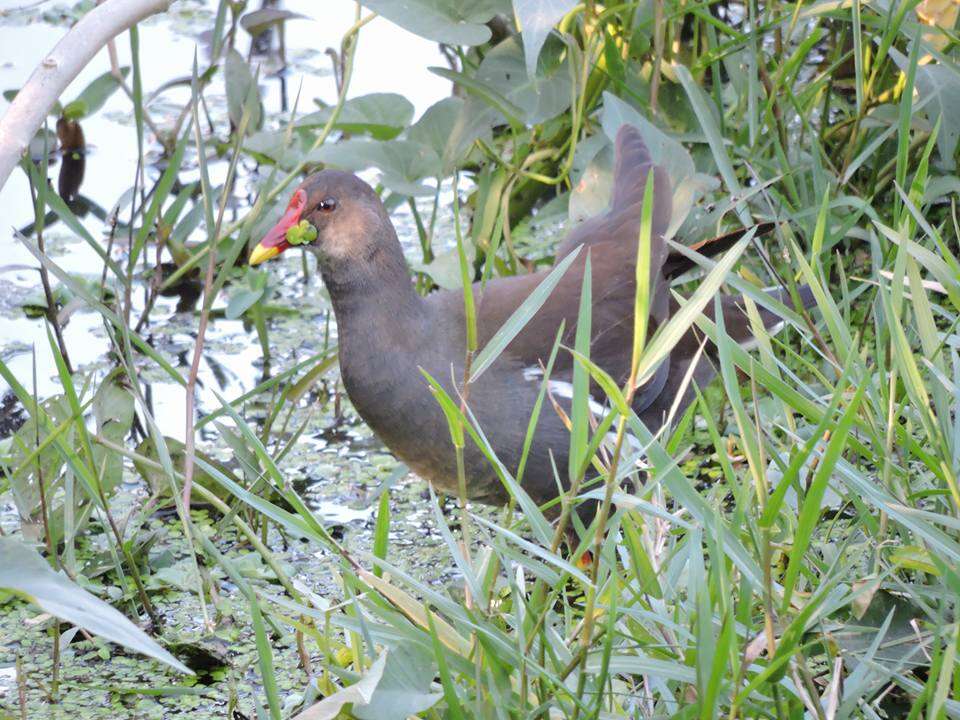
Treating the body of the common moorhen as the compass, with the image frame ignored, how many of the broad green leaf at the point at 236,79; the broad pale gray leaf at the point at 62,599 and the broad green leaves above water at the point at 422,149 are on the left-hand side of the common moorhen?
1

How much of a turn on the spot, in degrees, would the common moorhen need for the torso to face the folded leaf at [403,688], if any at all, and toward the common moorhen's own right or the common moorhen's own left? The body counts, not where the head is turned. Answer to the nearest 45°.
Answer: approximately 90° to the common moorhen's own left

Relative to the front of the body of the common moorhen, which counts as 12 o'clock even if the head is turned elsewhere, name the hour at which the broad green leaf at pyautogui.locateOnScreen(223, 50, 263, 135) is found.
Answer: The broad green leaf is roughly at 2 o'clock from the common moorhen.

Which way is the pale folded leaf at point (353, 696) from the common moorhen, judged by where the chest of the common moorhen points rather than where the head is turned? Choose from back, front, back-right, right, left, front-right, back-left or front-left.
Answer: left

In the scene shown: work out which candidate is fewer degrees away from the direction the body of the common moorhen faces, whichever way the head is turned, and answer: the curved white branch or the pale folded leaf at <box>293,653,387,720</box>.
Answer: the curved white branch

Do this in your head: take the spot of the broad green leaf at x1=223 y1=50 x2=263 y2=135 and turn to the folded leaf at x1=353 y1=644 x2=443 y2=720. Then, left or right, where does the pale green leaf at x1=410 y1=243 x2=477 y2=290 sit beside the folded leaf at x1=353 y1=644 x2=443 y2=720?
left

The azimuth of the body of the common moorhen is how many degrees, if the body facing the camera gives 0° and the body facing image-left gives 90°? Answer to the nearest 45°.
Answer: approximately 90°

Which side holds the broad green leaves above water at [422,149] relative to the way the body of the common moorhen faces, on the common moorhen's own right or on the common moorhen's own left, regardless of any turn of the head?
on the common moorhen's own right

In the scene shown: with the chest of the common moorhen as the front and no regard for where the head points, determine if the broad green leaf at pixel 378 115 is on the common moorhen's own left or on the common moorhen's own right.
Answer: on the common moorhen's own right
